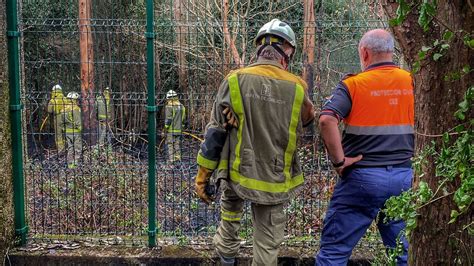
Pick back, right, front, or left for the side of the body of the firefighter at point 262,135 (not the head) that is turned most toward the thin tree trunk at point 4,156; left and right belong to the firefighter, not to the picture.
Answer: left

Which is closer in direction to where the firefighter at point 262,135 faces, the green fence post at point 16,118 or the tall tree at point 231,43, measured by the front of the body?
the tall tree

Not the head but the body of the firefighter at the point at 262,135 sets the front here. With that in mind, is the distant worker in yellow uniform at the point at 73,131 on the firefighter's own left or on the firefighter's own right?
on the firefighter's own left

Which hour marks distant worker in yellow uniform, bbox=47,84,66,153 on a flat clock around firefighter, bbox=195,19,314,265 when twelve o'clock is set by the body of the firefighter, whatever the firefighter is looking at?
The distant worker in yellow uniform is roughly at 10 o'clock from the firefighter.

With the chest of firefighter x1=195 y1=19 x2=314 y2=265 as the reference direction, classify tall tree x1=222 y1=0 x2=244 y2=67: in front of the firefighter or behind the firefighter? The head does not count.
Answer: in front

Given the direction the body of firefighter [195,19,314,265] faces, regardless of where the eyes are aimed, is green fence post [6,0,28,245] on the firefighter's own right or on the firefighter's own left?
on the firefighter's own left

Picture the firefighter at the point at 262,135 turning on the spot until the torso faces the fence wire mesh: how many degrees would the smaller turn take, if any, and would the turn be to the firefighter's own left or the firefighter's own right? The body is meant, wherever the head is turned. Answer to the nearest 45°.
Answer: approximately 45° to the firefighter's own left

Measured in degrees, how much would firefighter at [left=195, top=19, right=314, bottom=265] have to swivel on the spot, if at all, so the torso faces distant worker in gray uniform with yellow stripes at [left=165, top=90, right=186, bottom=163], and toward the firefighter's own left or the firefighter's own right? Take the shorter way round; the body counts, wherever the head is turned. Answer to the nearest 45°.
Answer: approximately 45° to the firefighter's own left

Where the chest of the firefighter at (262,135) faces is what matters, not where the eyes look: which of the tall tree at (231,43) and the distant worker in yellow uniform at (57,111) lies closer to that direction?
the tall tree

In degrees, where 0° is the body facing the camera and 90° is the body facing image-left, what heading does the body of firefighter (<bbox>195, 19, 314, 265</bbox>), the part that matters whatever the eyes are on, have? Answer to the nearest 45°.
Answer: approximately 180°
